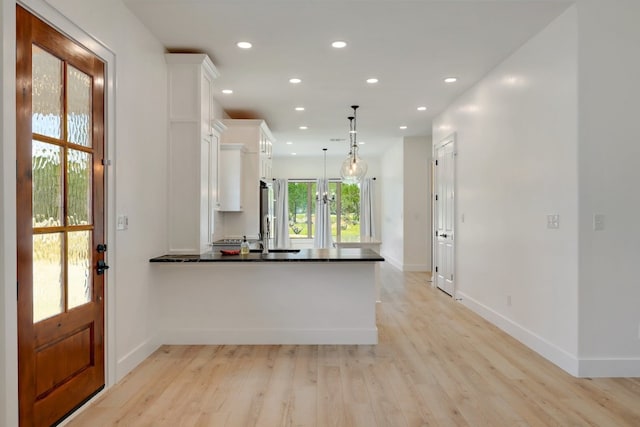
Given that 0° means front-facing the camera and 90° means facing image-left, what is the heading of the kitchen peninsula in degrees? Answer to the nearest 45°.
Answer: approximately 180°

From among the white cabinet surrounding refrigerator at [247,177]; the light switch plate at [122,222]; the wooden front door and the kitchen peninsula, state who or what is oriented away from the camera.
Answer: the kitchen peninsula

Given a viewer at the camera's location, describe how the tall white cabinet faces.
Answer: facing to the right of the viewer

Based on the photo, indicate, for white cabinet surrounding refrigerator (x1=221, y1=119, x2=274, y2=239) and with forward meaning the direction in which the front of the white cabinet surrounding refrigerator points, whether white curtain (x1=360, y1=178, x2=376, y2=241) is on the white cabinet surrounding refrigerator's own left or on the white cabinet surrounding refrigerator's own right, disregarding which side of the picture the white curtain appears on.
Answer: on the white cabinet surrounding refrigerator's own left

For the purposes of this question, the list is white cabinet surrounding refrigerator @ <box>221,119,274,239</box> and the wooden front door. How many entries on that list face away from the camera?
0

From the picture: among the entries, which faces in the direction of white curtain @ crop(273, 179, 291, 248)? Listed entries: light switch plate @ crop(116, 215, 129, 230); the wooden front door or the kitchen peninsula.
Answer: the kitchen peninsula

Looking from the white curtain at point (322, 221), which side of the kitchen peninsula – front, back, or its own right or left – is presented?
front

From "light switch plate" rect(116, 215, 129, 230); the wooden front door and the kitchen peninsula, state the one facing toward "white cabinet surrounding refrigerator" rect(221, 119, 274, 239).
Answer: the kitchen peninsula

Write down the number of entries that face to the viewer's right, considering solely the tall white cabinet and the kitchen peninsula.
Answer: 1

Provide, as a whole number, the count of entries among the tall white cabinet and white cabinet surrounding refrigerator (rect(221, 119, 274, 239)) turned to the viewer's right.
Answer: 2

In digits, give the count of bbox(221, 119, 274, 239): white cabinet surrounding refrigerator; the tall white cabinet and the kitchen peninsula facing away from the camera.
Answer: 1

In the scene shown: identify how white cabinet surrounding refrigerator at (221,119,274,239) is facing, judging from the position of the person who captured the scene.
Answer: facing to the right of the viewer

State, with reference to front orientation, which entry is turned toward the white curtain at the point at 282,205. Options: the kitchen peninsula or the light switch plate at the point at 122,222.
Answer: the kitchen peninsula

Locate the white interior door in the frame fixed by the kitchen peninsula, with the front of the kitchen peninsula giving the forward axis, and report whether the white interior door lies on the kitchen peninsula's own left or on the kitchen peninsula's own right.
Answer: on the kitchen peninsula's own right

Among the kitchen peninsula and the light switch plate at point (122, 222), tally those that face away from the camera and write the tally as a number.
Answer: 1

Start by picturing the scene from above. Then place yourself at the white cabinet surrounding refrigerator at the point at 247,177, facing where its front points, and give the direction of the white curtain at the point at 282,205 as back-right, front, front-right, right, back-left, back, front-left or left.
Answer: left

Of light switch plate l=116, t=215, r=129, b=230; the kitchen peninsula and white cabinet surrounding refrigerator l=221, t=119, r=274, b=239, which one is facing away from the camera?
the kitchen peninsula
